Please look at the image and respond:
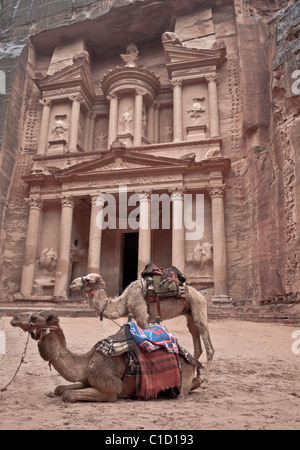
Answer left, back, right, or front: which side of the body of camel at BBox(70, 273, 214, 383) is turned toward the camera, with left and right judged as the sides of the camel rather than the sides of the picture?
left

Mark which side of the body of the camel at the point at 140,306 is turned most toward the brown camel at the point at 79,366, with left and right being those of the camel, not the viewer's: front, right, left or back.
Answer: left

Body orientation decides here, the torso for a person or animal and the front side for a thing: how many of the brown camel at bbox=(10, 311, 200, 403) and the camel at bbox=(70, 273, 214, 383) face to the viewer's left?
2

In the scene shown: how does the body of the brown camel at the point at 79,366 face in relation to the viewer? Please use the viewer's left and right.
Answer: facing to the left of the viewer

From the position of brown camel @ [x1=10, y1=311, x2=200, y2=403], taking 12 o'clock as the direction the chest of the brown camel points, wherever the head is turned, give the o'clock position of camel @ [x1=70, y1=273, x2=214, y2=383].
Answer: The camel is roughly at 4 o'clock from the brown camel.
